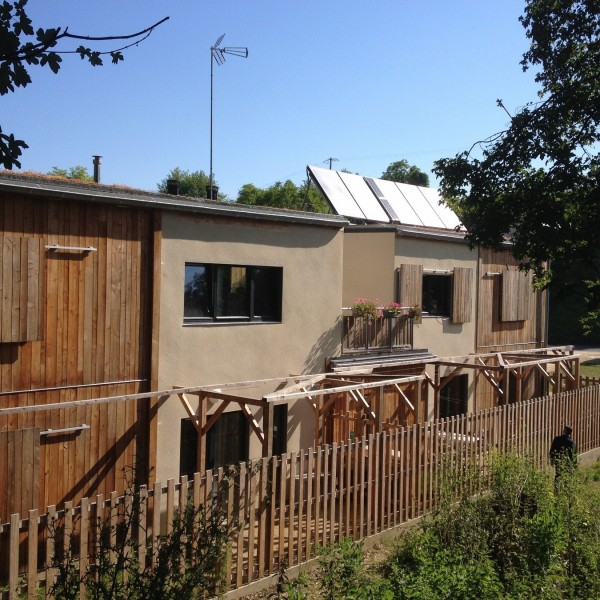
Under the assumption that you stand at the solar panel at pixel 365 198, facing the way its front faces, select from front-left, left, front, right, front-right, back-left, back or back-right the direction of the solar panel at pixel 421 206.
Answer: left

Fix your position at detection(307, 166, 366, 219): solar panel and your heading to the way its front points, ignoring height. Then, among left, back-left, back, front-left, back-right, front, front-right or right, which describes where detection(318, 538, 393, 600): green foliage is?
front-right

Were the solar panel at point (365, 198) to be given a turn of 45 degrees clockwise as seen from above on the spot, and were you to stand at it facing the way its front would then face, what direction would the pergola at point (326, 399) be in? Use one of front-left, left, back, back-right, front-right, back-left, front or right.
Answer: front

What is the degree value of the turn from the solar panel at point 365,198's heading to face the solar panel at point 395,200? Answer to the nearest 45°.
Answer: approximately 90° to its left

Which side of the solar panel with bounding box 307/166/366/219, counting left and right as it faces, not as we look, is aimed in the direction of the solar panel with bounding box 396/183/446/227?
left

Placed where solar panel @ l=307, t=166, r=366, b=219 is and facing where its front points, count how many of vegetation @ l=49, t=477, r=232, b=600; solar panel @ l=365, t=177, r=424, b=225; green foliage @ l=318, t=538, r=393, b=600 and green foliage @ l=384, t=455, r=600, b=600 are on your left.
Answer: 1

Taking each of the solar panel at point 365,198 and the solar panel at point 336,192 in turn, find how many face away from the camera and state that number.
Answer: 0

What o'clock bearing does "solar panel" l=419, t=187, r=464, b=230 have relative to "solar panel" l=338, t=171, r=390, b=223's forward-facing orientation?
"solar panel" l=419, t=187, r=464, b=230 is roughly at 9 o'clock from "solar panel" l=338, t=171, r=390, b=223.

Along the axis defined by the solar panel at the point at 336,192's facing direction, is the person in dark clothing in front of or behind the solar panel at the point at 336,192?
in front

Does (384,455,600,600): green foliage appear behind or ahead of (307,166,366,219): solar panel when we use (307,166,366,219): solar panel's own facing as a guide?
ahead
